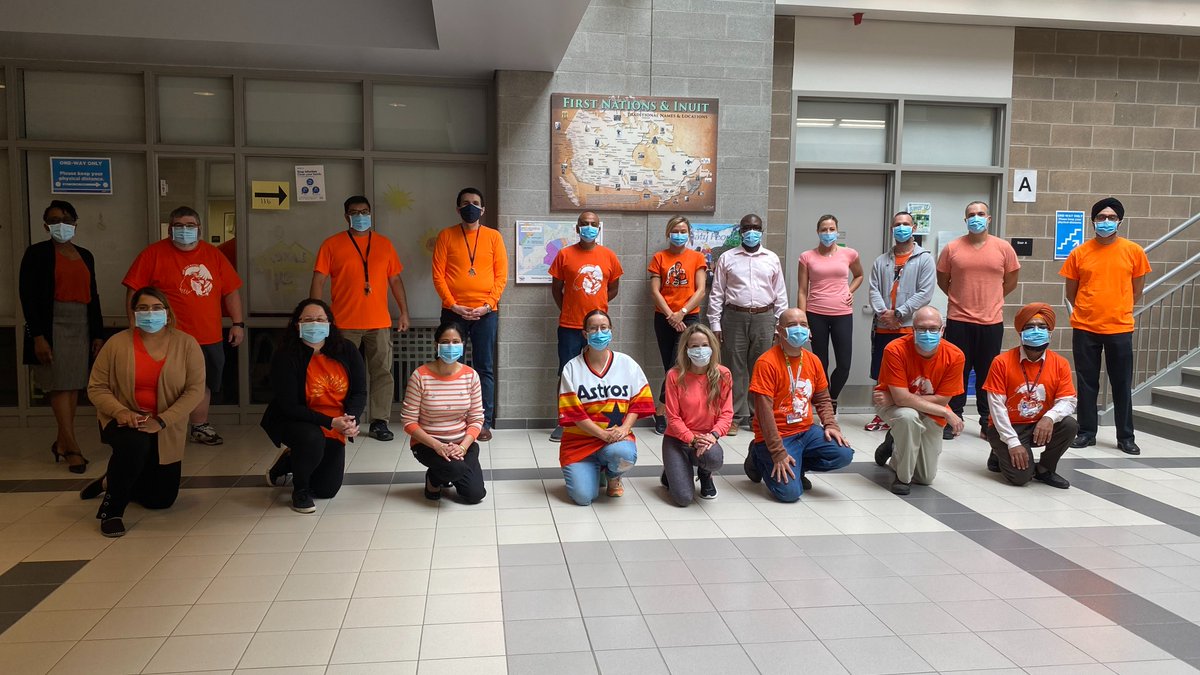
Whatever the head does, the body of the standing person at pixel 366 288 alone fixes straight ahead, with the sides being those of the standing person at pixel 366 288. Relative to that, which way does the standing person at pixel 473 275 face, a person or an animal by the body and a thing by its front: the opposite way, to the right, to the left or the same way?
the same way

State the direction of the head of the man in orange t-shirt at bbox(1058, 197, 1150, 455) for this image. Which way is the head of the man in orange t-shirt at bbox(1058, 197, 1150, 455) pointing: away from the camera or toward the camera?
toward the camera

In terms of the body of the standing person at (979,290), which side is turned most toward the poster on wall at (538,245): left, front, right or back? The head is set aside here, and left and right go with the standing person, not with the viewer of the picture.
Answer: right

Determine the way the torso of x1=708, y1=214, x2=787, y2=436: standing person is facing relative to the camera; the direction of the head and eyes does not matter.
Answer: toward the camera

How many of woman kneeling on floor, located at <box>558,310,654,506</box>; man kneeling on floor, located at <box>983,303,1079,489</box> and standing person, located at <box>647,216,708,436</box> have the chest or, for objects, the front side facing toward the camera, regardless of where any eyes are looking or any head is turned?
3

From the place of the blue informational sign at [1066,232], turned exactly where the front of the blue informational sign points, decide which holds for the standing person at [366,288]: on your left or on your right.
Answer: on your right

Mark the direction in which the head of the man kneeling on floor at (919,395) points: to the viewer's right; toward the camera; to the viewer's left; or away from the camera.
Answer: toward the camera

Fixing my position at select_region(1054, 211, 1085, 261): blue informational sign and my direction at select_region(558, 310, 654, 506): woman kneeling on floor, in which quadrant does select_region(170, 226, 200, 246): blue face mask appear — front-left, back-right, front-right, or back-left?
front-right

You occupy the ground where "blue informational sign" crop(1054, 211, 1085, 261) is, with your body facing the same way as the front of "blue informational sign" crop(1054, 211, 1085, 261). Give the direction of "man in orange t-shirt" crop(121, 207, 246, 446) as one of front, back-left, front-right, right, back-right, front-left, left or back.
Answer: front-right

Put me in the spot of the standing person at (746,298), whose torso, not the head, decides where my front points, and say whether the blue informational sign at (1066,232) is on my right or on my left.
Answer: on my left

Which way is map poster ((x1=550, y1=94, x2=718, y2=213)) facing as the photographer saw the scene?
facing the viewer

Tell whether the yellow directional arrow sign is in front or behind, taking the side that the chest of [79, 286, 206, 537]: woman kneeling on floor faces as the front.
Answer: behind

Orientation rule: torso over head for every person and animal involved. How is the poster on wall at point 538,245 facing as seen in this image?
toward the camera

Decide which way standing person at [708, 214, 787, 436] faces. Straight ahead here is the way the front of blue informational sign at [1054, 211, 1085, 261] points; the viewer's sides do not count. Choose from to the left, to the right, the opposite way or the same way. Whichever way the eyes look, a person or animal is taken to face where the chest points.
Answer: the same way

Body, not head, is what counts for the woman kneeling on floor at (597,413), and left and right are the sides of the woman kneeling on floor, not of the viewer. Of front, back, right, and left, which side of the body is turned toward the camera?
front
